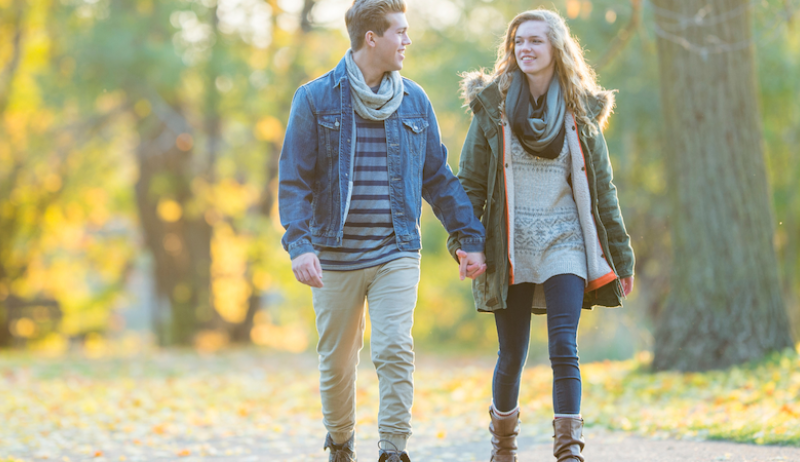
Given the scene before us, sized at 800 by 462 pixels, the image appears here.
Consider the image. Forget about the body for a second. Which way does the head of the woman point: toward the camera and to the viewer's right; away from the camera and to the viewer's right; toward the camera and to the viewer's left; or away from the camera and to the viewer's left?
toward the camera and to the viewer's left

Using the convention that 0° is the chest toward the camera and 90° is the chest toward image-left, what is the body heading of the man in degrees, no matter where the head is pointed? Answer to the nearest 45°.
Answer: approximately 0°

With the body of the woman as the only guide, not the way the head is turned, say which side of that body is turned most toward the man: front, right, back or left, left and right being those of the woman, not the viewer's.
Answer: right

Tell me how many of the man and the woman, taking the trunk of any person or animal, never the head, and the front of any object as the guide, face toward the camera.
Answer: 2

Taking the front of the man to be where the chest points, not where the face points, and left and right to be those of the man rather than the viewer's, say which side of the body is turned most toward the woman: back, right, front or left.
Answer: left

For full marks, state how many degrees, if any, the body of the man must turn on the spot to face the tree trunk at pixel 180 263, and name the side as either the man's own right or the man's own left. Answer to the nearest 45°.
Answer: approximately 180°

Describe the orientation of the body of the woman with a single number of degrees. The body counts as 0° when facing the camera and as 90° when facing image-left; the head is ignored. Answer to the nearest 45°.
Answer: approximately 0°

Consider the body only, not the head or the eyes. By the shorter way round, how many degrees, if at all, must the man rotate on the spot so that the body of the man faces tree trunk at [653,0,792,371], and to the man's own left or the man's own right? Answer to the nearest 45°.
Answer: approximately 135° to the man's own left

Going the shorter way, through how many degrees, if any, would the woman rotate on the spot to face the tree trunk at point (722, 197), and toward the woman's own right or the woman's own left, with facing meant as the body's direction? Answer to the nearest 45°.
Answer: approximately 180°

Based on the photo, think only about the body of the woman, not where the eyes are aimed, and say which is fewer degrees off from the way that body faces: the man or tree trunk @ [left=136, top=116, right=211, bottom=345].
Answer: the man

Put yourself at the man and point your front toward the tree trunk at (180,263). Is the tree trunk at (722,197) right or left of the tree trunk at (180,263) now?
right
